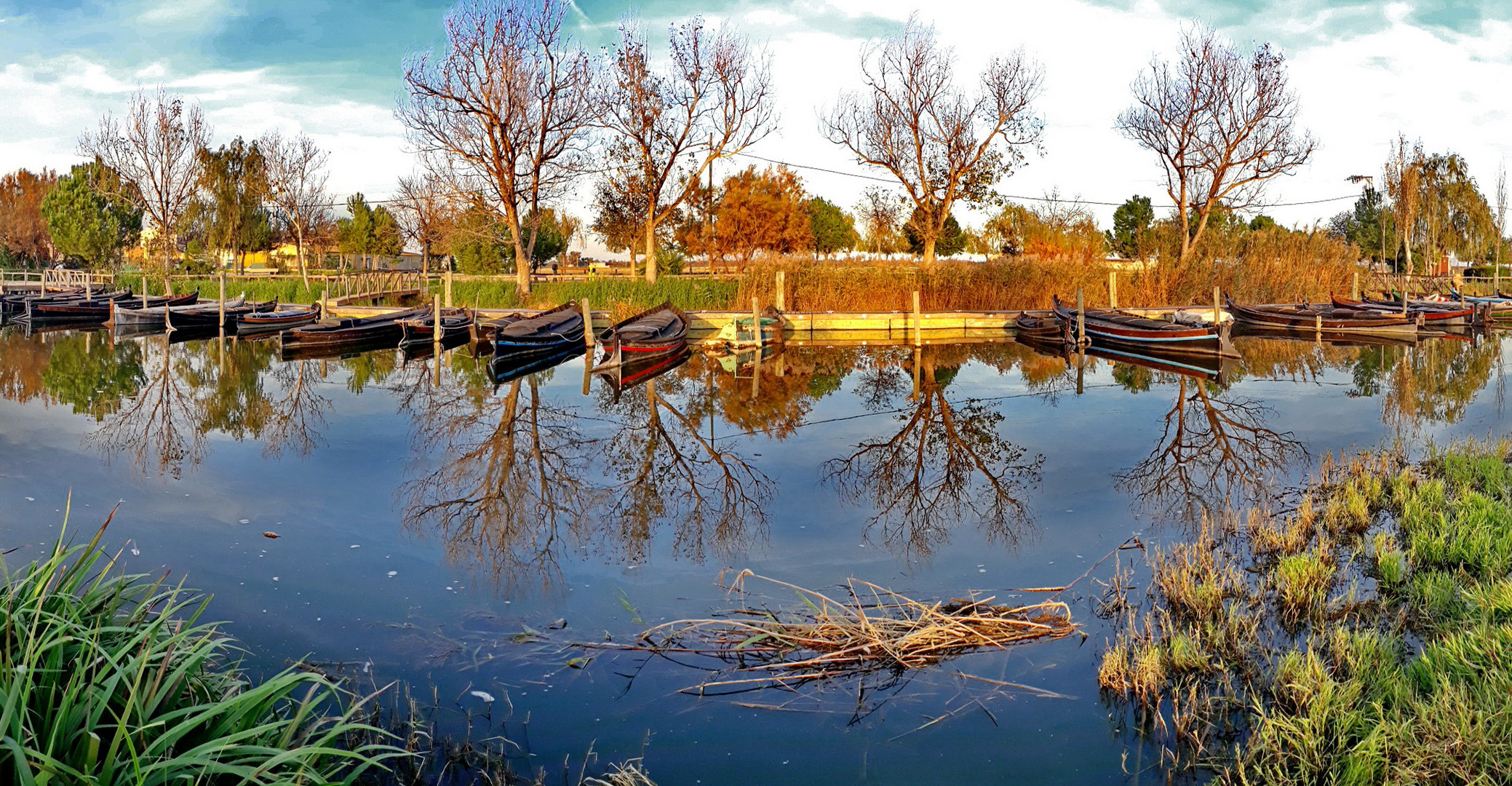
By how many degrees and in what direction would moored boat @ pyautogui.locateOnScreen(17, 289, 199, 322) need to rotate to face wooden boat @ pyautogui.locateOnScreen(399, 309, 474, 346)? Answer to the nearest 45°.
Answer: approximately 45° to its right

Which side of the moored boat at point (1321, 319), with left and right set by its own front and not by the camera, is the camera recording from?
left

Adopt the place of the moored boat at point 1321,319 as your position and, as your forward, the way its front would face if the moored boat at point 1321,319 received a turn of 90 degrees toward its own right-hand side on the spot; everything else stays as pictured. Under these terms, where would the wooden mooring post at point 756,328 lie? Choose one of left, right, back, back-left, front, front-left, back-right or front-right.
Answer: back-left

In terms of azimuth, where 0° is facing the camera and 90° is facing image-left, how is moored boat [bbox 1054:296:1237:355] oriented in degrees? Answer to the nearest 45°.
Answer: approximately 135°

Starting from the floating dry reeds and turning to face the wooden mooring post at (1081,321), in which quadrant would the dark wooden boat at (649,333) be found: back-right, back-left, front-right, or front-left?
front-left

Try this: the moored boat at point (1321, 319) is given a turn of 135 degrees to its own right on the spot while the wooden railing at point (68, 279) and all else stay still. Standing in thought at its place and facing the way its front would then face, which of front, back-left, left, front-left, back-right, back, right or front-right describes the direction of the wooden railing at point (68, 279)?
back-left

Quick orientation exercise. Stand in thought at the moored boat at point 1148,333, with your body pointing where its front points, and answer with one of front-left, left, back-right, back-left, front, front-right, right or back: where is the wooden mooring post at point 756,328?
front-left

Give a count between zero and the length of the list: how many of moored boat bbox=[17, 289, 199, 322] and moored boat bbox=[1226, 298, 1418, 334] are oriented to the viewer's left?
1
